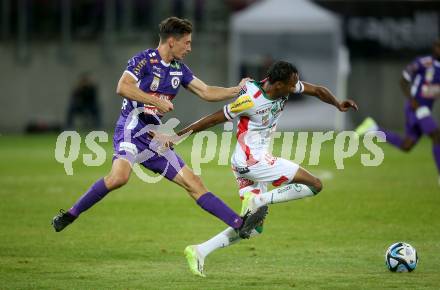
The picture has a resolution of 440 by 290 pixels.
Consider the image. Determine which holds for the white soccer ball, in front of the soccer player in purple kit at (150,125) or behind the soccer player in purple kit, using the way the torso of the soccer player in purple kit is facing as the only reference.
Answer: in front

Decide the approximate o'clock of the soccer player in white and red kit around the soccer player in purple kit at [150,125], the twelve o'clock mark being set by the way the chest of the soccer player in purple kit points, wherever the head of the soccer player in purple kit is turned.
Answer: The soccer player in white and red kit is roughly at 11 o'clock from the soccer player in purple kit.

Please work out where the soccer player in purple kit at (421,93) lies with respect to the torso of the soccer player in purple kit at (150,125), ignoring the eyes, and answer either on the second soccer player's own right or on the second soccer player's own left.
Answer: on the second soccer player's own left

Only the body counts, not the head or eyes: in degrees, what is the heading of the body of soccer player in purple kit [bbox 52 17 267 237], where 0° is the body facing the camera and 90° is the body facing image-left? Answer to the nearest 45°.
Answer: approximately 315°

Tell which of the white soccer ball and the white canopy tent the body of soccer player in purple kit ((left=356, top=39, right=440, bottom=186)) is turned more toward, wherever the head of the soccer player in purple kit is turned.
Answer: the white soccer ball

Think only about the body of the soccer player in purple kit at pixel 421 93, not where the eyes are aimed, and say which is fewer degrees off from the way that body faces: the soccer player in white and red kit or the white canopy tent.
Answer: the soccer player in white and red kit

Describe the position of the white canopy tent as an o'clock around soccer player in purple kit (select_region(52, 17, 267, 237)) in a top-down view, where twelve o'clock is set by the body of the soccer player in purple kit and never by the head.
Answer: The white canopy tent is roughly at 8 o'clock from the soccer player in purple kit.
